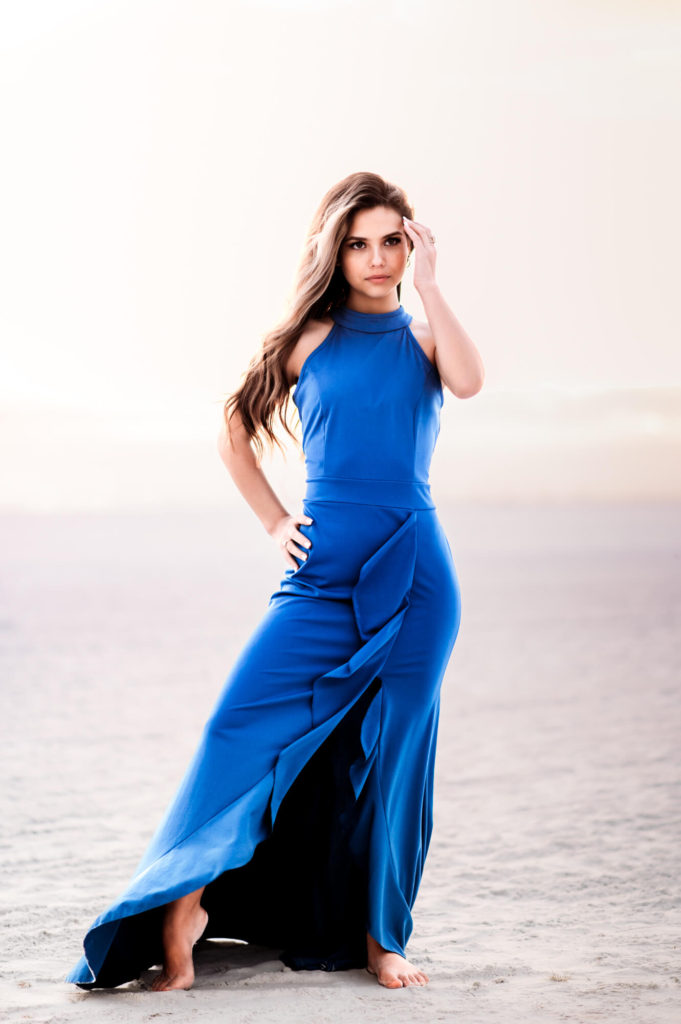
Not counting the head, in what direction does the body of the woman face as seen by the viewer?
toward the camera
